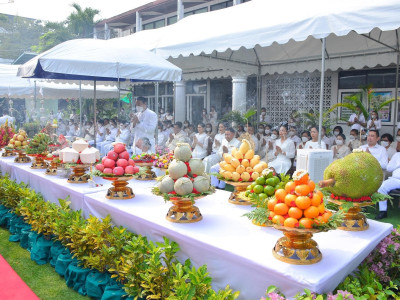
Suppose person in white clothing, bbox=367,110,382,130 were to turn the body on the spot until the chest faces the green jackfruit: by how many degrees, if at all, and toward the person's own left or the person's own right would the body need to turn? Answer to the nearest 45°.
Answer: approximately 45° to the person's own left

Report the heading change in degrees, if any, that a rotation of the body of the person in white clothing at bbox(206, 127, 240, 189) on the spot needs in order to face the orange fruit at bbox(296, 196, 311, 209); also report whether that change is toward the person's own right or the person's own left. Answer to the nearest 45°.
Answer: approximately 45° to the person's own left

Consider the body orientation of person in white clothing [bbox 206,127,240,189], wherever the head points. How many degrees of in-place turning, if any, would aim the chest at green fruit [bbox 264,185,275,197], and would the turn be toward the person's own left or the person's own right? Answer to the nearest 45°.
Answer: approximately 45° to the person's own left

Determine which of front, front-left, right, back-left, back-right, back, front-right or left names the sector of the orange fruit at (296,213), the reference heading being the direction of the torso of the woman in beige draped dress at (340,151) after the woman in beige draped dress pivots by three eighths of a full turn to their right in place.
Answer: back

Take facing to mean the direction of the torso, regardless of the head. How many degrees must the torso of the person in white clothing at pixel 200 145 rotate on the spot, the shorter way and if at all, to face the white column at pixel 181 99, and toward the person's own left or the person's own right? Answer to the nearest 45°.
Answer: approximately 135° to the person's own right

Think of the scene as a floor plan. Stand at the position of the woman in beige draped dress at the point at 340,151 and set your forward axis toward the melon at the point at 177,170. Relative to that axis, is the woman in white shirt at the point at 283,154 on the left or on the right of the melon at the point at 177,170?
right

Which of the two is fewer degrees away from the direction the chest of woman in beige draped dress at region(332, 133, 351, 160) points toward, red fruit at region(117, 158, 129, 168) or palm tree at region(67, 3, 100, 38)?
the red fruit

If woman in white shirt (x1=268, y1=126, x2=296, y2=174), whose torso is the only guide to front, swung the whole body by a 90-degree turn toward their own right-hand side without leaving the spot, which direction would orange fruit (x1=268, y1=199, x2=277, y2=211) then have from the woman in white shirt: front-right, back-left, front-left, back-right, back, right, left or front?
back-left

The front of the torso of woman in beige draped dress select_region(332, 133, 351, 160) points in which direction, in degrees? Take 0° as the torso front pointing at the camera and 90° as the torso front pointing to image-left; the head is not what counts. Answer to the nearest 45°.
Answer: approximately 45°

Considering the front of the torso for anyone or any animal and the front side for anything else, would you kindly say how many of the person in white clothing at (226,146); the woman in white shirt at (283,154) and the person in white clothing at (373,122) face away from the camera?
0

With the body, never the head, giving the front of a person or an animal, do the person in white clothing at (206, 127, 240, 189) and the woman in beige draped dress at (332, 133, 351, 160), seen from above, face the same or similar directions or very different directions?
same or similar directions
